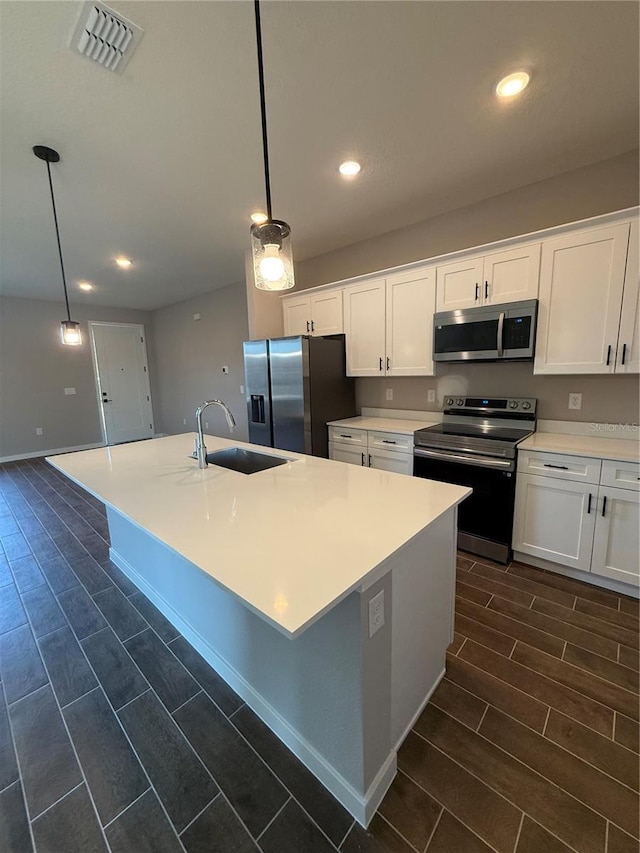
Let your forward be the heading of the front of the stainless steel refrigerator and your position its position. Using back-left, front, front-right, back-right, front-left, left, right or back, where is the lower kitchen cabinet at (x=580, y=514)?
left

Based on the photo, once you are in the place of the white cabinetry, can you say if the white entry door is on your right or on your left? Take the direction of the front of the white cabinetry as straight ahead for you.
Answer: on your right

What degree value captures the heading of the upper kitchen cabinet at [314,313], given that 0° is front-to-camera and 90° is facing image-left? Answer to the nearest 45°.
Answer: approximately 45°

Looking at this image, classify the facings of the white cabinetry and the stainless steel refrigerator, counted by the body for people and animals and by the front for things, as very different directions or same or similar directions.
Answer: same or similar directions

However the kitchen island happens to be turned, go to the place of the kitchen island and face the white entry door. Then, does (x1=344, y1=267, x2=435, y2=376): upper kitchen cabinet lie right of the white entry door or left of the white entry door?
right

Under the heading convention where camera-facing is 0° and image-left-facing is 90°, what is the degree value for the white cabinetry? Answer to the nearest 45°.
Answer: approximately 45°

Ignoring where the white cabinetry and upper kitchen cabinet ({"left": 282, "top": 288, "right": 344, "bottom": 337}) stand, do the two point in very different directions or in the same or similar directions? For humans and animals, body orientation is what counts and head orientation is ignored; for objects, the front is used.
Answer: same or similar directions

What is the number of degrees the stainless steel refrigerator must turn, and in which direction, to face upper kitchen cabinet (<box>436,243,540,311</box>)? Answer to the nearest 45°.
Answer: approximately 90° to its left

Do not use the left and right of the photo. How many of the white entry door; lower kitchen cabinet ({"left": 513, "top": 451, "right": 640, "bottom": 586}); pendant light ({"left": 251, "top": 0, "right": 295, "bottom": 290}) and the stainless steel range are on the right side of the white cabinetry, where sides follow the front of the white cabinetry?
1

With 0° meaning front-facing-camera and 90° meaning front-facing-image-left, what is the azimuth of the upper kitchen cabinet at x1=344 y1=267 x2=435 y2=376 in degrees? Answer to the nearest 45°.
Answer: approximately 45°

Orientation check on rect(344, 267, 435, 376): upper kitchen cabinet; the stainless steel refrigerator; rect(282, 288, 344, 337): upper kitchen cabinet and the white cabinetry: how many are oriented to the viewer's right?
0

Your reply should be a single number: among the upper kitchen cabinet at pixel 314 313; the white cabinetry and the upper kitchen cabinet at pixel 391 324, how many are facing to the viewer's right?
0
